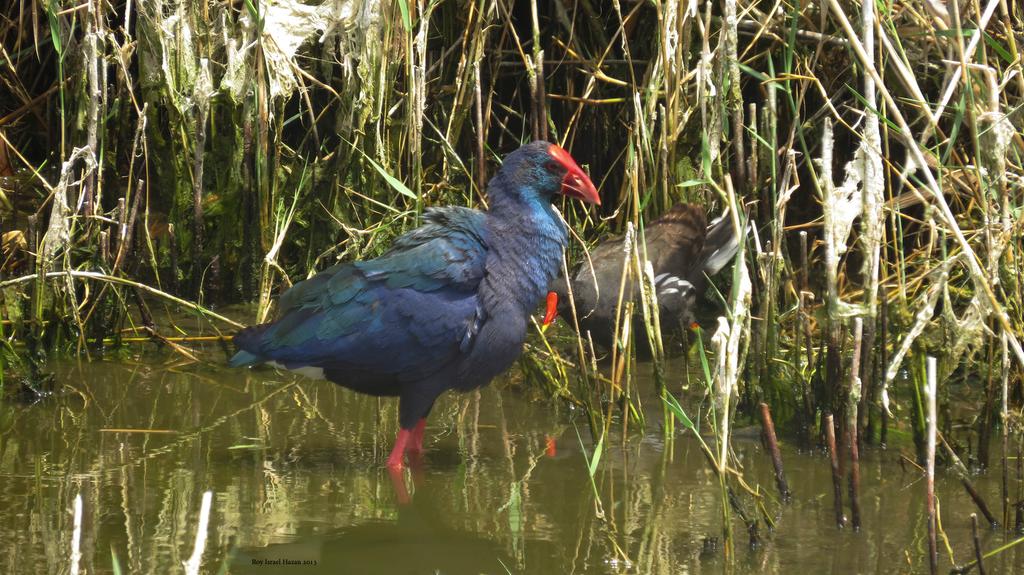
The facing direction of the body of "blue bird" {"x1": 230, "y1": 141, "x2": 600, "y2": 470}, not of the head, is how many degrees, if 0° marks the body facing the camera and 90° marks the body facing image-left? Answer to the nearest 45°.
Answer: approximately 270°

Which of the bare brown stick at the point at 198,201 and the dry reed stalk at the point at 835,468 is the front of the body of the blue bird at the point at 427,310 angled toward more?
the dry reed stalk

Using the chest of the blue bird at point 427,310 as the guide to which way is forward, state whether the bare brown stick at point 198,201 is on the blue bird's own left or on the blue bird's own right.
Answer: on the blue bird's own left

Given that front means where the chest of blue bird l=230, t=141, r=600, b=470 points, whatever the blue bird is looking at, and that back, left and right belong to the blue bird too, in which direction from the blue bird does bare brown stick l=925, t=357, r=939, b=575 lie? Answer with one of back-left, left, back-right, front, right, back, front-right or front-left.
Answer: front-right

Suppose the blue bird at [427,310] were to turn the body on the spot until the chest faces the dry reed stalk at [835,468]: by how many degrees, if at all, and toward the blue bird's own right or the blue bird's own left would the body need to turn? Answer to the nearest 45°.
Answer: approximately 45° to the blue bird's own right

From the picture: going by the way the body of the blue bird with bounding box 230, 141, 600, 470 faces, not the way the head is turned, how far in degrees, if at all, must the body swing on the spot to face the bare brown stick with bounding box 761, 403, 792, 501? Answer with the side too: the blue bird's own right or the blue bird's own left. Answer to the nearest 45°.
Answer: approximately 45° to the blue bird's own right

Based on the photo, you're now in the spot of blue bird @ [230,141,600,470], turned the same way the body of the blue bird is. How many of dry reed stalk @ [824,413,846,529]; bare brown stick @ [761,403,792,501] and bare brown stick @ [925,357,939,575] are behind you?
0
